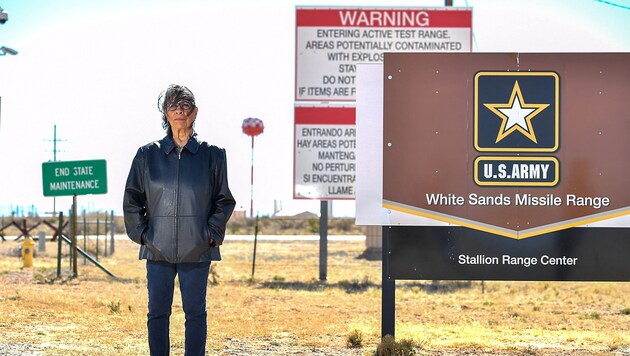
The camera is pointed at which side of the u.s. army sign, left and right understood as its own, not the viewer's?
front

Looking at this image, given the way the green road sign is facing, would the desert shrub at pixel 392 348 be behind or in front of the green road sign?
in front

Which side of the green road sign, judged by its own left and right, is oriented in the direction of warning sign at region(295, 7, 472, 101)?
left

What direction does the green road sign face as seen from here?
toward the camera

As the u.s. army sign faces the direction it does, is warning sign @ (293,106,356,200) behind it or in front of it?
behind

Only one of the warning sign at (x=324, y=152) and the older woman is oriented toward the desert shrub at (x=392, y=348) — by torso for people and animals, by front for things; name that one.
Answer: the warning sign

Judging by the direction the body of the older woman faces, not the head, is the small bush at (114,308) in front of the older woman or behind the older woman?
behind

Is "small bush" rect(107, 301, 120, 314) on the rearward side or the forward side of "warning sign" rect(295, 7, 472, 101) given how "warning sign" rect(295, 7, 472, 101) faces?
on the forward side

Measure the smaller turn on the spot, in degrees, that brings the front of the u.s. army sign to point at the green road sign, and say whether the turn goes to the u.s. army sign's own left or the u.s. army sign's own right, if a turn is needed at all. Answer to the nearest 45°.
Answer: approximately 135° to the u.s. army sign's own right

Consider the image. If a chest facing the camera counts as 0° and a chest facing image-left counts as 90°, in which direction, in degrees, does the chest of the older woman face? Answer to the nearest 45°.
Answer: approximately 0°

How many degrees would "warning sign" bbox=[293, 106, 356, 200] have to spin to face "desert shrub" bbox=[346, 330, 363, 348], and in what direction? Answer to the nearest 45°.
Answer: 0° — it already faces it
